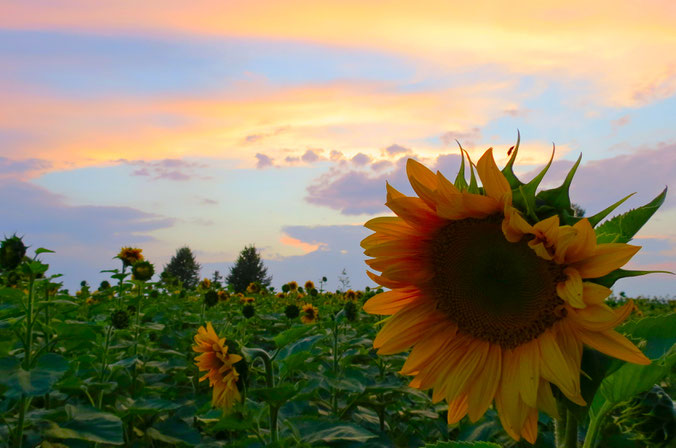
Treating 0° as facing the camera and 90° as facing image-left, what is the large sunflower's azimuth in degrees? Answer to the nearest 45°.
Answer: approximately 0°

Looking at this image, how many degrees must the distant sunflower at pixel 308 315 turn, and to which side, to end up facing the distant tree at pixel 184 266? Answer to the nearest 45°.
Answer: approximately 180°

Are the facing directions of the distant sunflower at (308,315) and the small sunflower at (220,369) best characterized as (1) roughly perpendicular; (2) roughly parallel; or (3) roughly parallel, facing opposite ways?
roughly perpendicular

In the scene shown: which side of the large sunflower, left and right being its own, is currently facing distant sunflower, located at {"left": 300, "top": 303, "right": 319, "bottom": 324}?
back

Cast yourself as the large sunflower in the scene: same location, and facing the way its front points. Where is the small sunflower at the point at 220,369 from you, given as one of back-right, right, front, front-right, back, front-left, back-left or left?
back-right

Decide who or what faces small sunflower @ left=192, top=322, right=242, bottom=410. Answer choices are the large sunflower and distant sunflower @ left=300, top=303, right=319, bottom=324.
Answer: the distant sunflower
